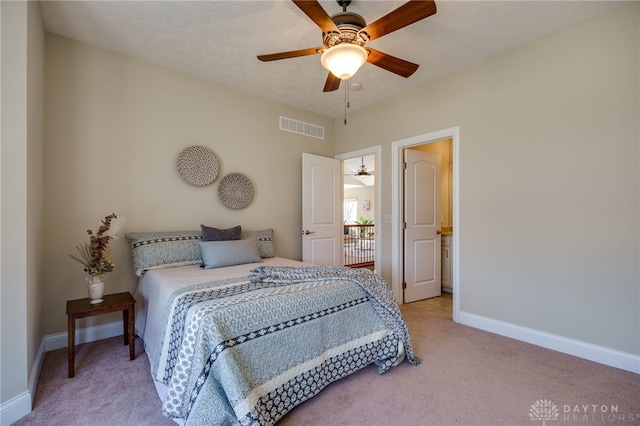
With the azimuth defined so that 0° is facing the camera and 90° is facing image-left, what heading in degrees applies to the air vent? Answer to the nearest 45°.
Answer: approximately 315°

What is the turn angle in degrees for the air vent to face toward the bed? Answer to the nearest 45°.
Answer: approximately 45° to its right

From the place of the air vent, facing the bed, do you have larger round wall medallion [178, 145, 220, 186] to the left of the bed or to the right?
right

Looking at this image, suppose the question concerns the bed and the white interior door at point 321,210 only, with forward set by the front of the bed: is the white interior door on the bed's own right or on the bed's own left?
on the bed's own left

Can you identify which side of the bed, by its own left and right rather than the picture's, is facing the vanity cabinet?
left

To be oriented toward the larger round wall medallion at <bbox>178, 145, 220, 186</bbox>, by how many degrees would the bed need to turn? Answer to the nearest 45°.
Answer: approximately 180°

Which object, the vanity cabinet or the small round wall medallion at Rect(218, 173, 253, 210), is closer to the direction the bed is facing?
the vanity cabinet

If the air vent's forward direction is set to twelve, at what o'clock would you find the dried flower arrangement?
The dried flower arrangement is roughly at 3 o'clock from the air vent.
